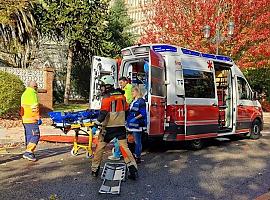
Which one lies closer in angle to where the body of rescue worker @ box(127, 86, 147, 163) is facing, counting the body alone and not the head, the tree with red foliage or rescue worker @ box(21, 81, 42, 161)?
the rescue worker

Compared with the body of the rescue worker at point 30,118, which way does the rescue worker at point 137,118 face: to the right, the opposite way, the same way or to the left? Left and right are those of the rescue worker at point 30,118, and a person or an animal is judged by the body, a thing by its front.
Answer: the opposite way

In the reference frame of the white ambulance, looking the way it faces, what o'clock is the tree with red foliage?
The tree with red foliage is roughly at 11 o'clock from the white ambulance.

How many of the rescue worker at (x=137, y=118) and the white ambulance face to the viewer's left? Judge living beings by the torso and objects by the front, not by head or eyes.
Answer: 1

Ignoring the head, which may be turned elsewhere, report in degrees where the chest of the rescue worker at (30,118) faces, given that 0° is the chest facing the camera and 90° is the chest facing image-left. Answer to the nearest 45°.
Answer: approximately 270°

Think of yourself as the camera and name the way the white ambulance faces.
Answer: facing away from the viewer and to the right of the viewer

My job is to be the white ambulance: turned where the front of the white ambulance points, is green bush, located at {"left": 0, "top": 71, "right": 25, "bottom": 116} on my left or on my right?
on my left

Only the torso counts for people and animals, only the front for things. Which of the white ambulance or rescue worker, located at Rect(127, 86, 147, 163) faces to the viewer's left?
the rescue worker

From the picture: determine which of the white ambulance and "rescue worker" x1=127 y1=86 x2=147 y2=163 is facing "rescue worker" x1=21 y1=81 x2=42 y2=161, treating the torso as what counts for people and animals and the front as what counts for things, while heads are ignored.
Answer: "rescue worker" x1=127 y1=86 x2=147 y2=163

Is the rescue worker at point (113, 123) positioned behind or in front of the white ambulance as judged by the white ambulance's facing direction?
behind

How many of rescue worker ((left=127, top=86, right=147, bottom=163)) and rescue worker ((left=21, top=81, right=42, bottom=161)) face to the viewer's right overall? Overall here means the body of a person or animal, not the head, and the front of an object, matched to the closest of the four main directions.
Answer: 1

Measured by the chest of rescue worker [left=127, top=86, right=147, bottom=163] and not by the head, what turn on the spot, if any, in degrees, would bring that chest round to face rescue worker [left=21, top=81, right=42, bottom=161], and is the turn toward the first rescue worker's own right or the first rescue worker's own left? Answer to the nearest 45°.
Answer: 0° — they already face them

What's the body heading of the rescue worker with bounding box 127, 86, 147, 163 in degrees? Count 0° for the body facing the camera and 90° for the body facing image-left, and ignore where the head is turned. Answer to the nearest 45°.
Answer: approximately 90°
